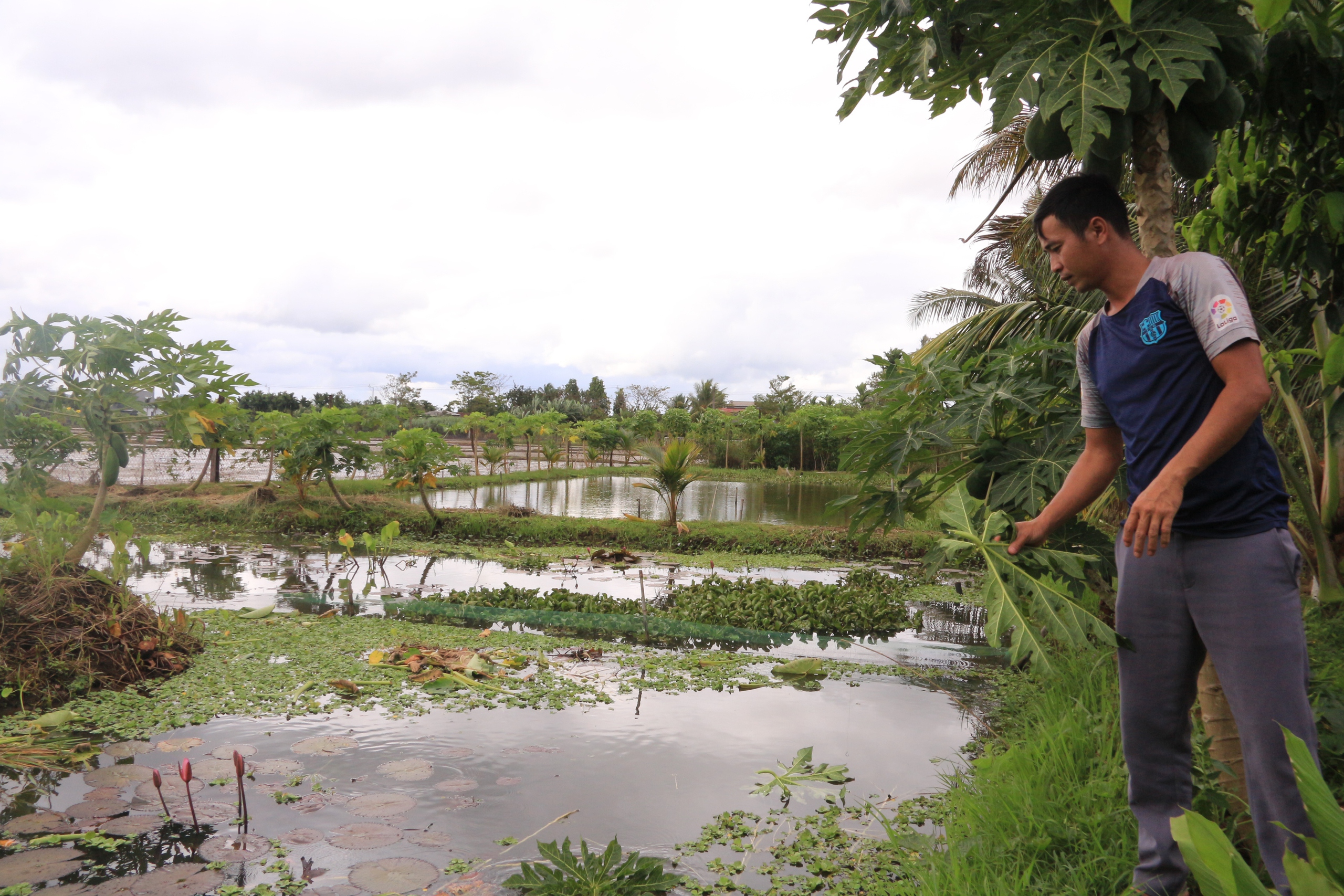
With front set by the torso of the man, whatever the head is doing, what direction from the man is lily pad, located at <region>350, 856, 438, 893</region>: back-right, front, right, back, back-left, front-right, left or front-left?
front-right

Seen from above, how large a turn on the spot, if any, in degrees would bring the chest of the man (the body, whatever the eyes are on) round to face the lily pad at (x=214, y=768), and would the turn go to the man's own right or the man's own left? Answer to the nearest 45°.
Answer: approximately 45° to the man's own right

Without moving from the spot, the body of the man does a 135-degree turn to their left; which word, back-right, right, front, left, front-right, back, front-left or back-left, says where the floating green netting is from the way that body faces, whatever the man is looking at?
back-left

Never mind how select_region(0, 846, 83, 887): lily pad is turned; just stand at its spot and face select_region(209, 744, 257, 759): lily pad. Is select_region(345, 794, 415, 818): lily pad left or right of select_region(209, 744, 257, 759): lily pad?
right

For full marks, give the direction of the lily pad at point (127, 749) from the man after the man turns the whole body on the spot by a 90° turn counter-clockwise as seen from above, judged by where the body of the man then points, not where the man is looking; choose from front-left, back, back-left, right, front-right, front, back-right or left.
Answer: back-right

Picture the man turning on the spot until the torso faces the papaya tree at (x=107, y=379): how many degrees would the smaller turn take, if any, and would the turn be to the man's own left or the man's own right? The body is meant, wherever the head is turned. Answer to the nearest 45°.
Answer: approximately 45° to the man's own right

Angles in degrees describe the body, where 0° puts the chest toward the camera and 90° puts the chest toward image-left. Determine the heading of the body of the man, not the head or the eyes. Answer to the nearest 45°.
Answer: approximately 45°
